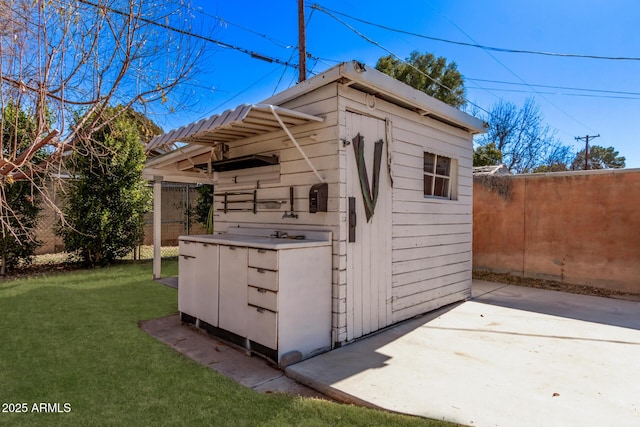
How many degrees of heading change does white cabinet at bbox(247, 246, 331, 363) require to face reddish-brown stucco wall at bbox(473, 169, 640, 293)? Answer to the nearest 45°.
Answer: approximately 180°

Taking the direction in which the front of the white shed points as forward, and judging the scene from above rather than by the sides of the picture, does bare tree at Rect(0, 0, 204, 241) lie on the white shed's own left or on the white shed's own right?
on the white shed's own right

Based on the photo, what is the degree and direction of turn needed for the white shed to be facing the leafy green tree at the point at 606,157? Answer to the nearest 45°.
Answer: approximately 90° to its left

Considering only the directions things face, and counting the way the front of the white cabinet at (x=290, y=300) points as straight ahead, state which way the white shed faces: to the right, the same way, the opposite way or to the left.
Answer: to the left

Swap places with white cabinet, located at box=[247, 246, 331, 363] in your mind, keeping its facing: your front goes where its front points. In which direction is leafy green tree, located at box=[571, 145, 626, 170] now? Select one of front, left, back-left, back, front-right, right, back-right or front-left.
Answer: back

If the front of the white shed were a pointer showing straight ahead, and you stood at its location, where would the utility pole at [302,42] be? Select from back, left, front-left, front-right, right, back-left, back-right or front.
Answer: back-left

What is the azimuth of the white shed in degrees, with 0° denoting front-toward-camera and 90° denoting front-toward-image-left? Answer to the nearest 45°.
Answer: approximately 315°

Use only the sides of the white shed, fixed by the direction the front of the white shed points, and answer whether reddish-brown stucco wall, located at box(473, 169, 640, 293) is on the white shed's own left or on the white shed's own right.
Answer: on the white shed's own left

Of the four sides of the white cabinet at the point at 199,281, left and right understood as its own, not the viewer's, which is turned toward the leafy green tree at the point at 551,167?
back

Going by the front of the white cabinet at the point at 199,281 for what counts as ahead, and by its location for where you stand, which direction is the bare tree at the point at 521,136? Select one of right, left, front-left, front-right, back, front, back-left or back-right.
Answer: back

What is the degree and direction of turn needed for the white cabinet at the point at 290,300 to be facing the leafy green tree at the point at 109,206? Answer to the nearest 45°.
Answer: approximately 90° to its right

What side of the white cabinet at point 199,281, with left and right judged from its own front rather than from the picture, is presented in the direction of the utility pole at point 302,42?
back
